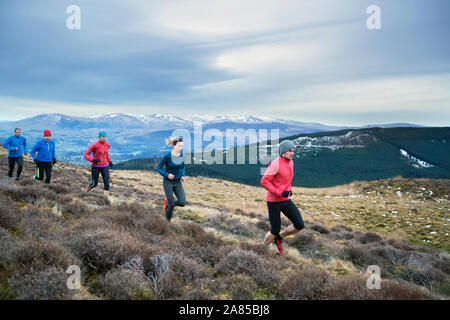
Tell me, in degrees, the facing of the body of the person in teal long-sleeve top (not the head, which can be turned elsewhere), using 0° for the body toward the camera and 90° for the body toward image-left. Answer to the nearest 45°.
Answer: approximately 315°

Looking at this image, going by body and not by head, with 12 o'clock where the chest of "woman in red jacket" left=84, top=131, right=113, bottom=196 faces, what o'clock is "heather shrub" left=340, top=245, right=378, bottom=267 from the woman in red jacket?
The heather shrub is roughly at 12 o'clock from the woman in red jacket.

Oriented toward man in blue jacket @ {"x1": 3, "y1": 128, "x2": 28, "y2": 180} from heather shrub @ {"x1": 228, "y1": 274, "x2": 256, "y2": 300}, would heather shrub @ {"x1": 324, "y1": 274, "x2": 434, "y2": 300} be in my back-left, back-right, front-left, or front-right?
back-right

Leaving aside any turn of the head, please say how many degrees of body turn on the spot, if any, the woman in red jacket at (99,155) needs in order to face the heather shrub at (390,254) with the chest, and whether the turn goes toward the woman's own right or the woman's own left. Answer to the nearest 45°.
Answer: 0° — they already face it

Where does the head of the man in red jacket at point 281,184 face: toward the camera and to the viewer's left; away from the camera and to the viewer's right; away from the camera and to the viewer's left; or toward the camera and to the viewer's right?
toward the camera and to the viewer's right

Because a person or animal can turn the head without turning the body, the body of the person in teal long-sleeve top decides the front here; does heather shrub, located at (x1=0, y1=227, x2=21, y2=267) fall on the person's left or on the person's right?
on the person's right

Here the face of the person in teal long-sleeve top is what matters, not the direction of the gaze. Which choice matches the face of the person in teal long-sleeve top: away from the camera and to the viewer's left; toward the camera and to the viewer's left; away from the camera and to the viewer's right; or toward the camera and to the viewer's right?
toward the camera and to the viewer's right

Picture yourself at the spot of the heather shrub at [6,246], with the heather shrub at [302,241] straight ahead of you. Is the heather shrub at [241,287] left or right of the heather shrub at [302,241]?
right

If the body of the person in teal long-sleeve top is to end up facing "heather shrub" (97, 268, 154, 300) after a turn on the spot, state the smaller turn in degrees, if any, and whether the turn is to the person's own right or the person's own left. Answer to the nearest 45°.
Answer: approximately 45° to the person's own right

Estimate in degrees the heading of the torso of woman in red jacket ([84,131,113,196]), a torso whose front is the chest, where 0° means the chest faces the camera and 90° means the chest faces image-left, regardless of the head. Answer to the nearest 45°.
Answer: approximately 315°
